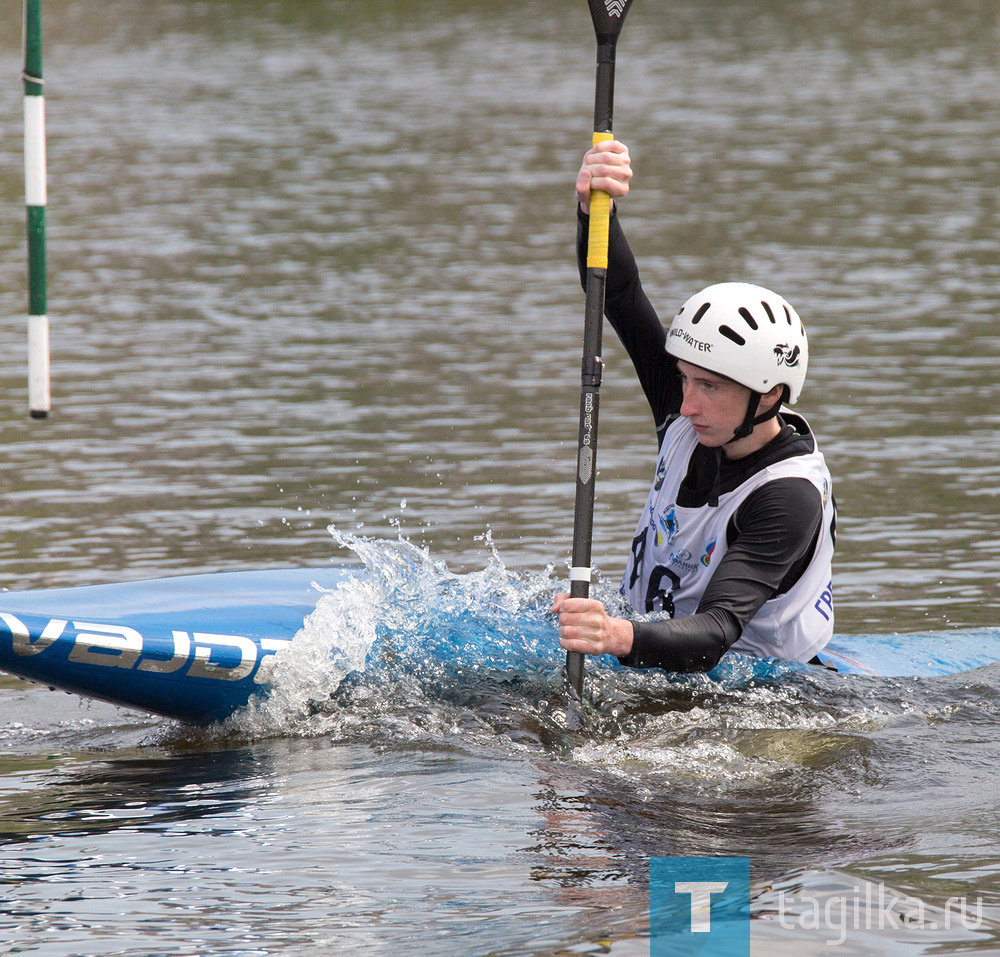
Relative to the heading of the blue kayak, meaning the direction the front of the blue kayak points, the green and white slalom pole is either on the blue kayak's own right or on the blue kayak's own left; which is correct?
on the blue kayak's own right

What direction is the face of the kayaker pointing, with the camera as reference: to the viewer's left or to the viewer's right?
to the viewer's left

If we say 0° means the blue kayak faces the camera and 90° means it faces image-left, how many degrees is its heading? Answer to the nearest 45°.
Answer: approximately 90°
